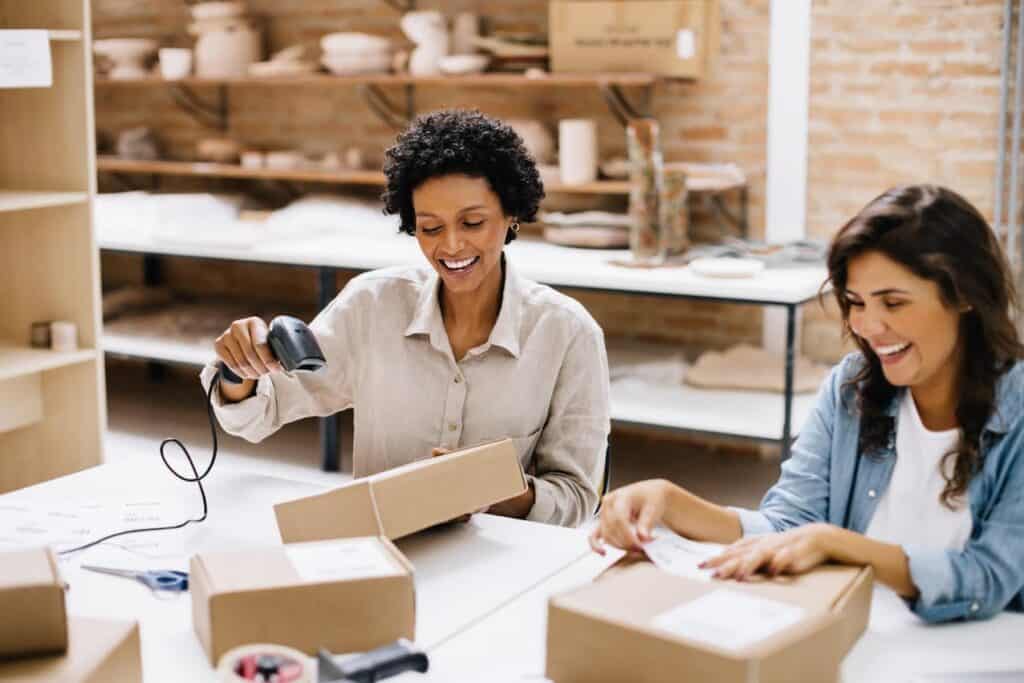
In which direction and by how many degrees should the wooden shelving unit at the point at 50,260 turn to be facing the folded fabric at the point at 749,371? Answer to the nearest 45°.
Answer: approximately 45° to its left

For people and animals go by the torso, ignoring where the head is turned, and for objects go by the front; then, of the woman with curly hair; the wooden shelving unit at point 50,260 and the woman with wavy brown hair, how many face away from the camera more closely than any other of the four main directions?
0

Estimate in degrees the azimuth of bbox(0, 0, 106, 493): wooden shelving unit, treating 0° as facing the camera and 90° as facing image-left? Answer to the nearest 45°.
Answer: approximately 315°

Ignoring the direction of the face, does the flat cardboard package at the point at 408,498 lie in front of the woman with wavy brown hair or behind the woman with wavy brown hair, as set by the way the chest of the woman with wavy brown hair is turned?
in front

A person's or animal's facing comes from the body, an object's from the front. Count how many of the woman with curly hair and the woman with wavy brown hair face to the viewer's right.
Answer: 0

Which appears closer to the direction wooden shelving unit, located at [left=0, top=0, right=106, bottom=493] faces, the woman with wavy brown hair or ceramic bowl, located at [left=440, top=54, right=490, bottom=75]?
the woman with wavy brown hair

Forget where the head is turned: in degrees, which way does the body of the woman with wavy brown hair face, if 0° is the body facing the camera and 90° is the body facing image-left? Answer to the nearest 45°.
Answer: approximately 45°

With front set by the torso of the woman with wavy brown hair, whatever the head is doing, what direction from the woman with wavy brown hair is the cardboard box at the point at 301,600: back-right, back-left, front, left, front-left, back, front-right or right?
front

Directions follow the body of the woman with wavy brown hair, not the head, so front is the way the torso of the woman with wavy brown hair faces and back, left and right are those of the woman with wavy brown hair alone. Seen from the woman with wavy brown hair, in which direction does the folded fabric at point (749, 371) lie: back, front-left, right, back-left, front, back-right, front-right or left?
back-right

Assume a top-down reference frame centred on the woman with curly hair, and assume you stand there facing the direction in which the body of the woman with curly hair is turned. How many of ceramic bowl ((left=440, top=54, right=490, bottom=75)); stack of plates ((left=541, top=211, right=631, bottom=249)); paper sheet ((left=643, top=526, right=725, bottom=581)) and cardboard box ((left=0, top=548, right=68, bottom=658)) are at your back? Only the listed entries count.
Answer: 2

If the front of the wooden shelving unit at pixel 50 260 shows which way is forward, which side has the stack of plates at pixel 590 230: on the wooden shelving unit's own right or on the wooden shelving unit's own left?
on the wooden shelving unit's own left

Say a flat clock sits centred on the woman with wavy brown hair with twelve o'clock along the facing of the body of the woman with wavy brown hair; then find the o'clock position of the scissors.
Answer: The scissors is roughly at 1 o'clock from the woman with wavy brown hair.

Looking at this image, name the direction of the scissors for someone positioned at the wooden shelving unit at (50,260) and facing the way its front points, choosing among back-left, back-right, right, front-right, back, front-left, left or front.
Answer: front-right

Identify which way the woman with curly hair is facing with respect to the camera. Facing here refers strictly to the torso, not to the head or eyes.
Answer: toward the camera

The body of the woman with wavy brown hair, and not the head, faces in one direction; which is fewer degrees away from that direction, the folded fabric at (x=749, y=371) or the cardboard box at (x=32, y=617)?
the cardboard box

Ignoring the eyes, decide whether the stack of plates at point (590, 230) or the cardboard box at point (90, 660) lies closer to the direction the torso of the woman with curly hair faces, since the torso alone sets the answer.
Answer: the cardboard box

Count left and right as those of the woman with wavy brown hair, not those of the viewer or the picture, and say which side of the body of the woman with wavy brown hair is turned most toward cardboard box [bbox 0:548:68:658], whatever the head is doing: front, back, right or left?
front

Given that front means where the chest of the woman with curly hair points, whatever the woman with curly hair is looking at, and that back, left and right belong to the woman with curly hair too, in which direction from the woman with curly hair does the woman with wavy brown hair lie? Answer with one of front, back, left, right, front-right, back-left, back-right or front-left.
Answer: front-left

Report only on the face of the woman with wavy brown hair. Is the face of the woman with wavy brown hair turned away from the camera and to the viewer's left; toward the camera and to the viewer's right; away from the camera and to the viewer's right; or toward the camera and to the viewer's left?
toward the camera and to the viewer's left
